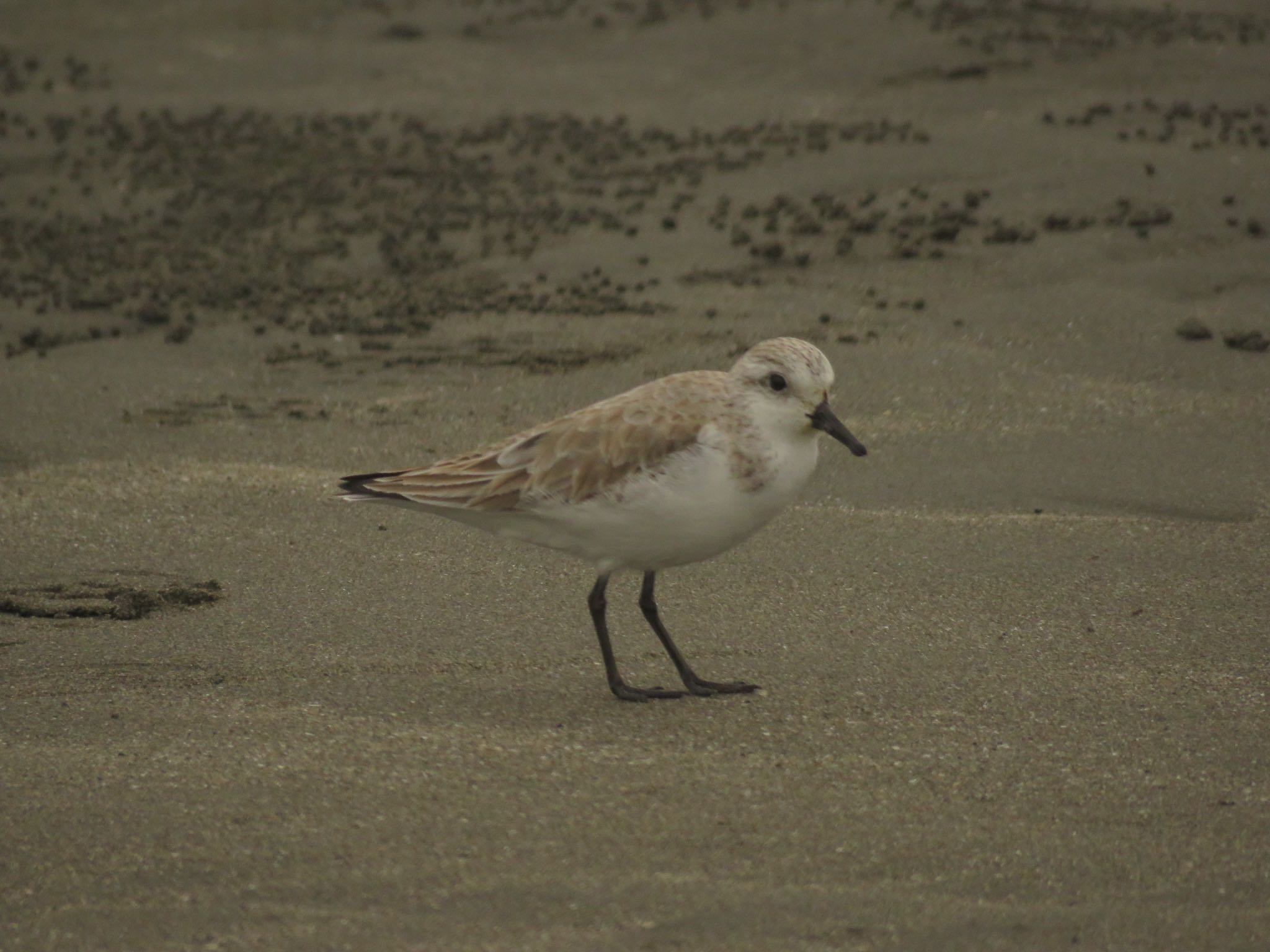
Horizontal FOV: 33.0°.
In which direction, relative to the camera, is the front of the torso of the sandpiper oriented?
to the viewer's right
